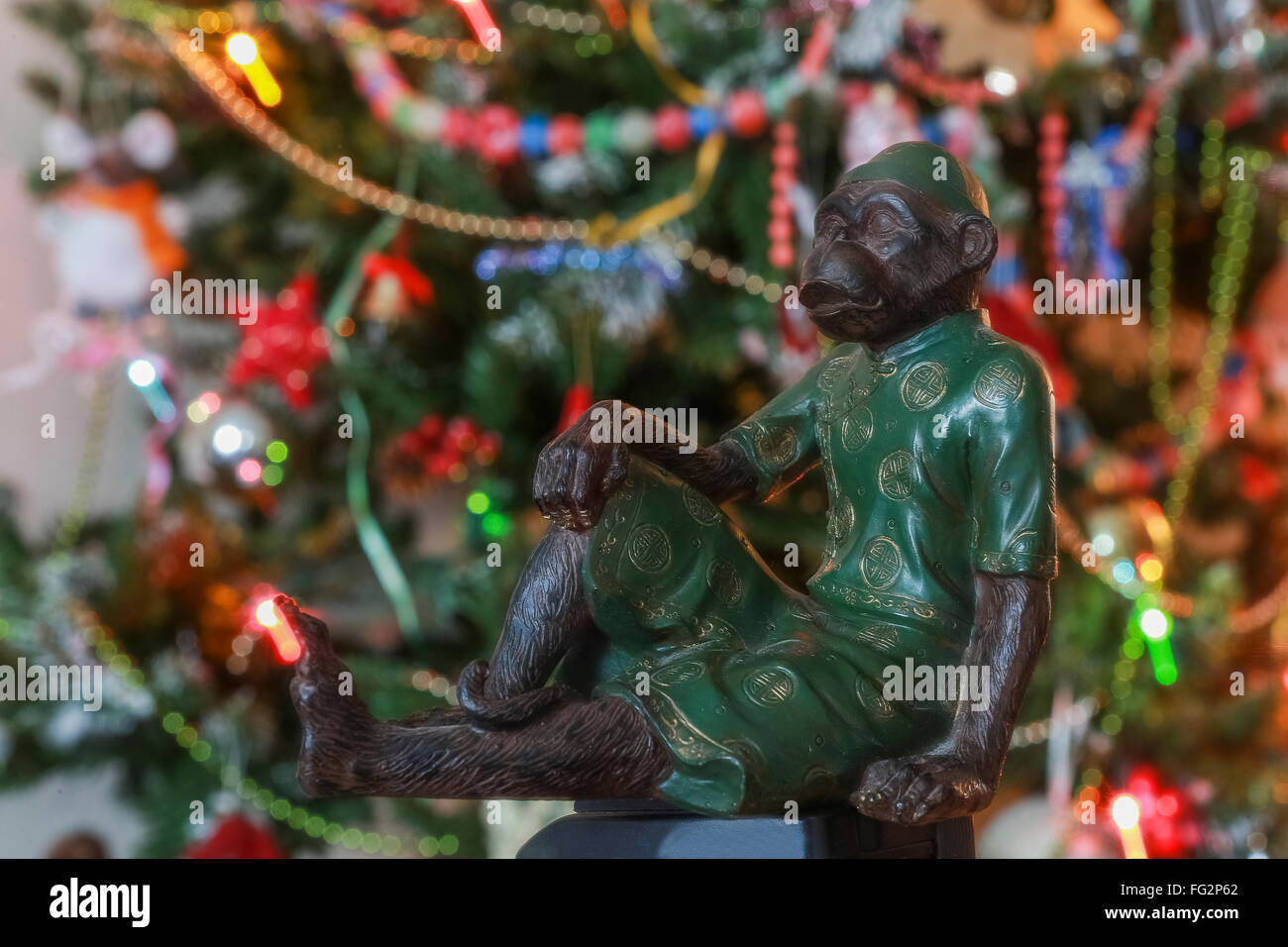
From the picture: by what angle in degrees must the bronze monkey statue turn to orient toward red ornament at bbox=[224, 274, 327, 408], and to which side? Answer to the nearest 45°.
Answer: approximately 90° to its right

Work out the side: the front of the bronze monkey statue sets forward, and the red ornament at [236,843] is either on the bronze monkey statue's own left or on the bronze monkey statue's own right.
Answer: on the bronze monkey statue's own right

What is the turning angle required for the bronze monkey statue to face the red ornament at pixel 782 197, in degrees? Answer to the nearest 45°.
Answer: approximately 135° to its right

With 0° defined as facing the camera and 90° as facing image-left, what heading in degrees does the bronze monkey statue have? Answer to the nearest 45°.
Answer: approximately 45°

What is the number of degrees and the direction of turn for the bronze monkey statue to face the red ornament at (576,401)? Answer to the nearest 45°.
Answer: approximately 135° to its right

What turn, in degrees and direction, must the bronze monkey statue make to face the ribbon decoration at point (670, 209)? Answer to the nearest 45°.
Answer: approximately 135° to its right

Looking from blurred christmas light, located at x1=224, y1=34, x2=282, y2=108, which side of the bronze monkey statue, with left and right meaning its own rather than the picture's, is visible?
right
